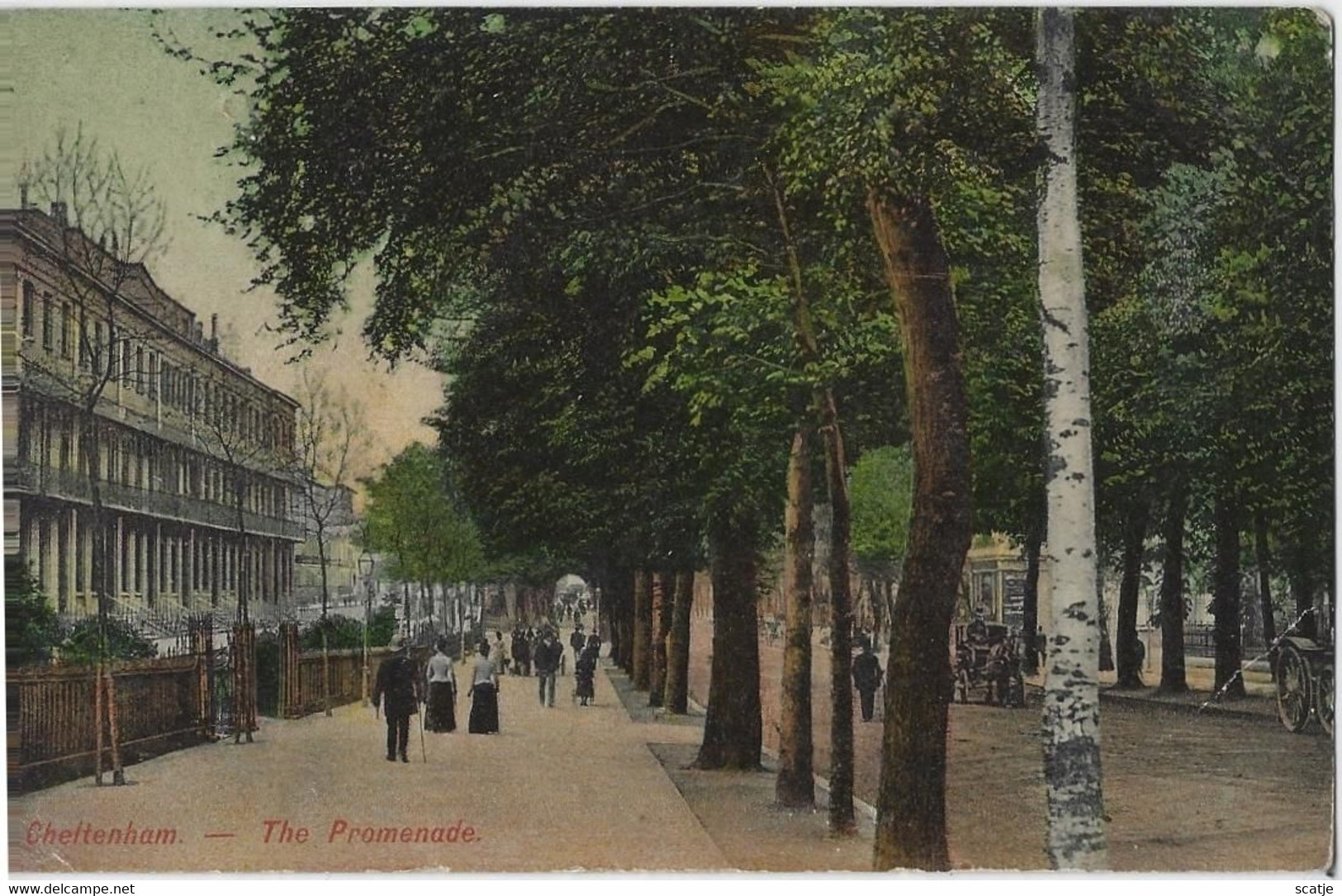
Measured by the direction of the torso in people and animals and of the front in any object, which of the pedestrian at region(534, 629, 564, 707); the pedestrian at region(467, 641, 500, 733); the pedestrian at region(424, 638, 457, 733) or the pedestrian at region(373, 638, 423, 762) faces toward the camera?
the pedestrian at region(534, 629, 564, 707)

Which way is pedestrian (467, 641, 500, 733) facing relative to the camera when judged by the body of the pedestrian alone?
away from the camera

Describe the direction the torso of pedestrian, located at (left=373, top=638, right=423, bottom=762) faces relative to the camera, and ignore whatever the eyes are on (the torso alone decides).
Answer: away from the camera

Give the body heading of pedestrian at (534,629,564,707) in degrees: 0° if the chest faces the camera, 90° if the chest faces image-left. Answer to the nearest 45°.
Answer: approximately 0°

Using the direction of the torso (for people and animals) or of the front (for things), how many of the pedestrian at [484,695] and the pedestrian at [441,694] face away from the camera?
2

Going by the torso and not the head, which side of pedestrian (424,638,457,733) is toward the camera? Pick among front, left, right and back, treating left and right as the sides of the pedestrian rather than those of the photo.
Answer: back

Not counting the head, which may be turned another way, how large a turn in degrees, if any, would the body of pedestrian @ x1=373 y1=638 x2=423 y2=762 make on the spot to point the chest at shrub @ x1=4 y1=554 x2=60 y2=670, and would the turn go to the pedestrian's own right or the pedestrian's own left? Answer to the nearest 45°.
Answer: approximately 90° to the pedestrian's own left

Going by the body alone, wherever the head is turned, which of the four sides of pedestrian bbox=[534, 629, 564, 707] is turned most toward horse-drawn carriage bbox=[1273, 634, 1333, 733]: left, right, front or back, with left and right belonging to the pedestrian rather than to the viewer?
left
